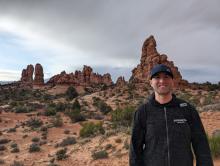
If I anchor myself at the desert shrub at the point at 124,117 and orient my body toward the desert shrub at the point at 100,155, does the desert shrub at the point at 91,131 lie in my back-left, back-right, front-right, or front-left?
front-right

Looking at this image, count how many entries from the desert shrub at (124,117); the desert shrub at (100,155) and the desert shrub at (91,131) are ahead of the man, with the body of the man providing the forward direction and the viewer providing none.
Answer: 0

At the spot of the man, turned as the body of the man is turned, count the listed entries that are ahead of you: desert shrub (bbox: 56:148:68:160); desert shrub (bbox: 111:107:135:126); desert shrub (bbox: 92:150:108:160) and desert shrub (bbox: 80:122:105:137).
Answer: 0

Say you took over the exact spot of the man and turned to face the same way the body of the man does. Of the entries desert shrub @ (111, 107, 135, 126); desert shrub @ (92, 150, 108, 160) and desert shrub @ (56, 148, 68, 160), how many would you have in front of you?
0

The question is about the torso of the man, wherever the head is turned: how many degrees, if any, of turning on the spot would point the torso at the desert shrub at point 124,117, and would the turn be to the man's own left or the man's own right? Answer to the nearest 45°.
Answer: approximately 180°

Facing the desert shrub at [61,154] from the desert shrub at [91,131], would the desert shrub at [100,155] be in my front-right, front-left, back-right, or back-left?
front-left

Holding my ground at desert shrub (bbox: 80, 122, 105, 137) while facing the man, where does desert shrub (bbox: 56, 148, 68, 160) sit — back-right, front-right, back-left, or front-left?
front-right

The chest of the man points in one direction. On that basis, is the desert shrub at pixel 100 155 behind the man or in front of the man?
behind

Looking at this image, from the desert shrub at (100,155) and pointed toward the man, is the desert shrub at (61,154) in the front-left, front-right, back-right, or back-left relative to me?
back-right

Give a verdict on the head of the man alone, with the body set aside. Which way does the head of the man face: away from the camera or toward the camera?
toward the camera

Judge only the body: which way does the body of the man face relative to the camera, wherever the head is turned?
toward the camera

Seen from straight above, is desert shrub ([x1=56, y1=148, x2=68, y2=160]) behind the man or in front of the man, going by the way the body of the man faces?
behind
